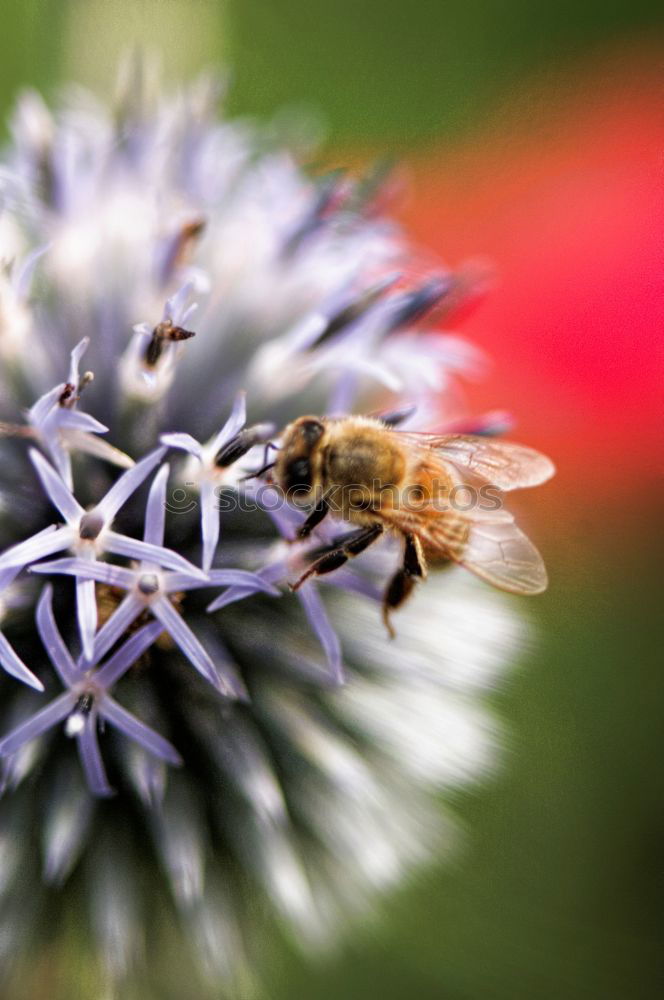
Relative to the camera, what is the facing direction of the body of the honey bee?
to the viewer's left
